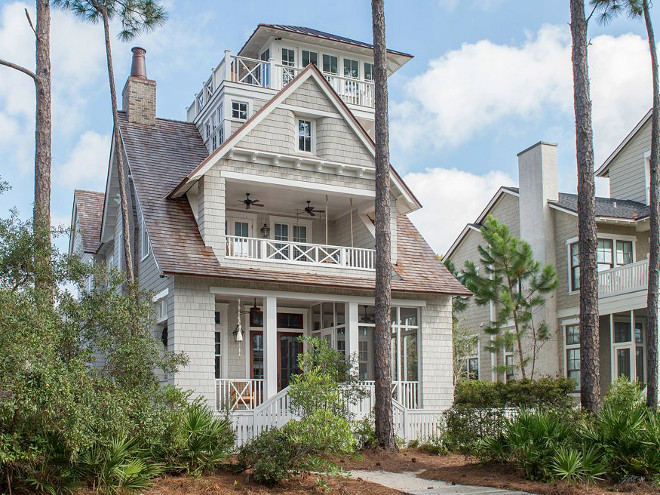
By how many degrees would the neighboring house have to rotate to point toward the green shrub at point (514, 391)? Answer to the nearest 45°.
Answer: approximately 45° to its right

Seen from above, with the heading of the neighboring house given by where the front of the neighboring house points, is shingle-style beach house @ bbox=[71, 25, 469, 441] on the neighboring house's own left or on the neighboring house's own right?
on the neighboring house's own right

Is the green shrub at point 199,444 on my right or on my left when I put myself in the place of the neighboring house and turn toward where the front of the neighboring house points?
on my right

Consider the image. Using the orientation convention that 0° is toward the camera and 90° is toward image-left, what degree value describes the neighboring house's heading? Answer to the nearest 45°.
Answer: approximately 315°

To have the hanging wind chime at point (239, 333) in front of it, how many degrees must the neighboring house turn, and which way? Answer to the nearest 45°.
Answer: approximately 90° to its right
